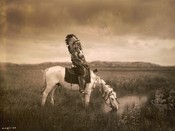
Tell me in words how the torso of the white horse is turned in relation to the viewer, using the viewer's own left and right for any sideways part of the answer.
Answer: facing to the right of the viewer
